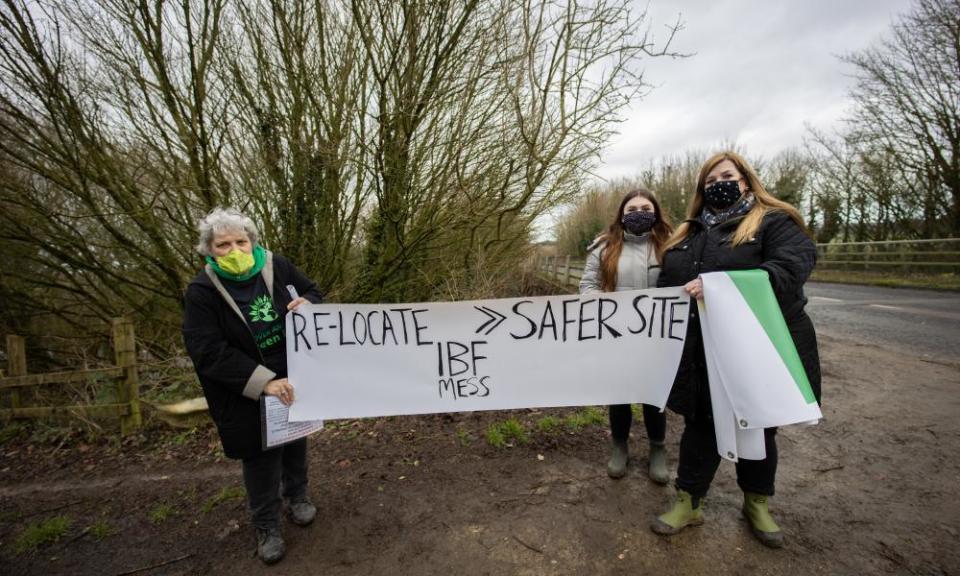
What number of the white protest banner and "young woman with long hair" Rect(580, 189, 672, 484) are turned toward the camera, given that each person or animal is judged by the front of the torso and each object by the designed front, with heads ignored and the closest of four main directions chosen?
2

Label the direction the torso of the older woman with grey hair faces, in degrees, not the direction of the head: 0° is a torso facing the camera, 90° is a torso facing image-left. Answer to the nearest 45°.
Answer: approximately 315°

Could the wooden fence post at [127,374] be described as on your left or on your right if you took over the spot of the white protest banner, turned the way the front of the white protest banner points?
on your right

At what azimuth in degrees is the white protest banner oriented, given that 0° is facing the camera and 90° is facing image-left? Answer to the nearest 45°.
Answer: approximately 0°

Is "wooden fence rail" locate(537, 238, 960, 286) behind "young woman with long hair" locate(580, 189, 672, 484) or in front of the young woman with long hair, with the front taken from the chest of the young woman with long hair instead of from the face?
behind

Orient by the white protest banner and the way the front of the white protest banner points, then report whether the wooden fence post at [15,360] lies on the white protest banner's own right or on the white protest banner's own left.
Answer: on the white protest banner's own right

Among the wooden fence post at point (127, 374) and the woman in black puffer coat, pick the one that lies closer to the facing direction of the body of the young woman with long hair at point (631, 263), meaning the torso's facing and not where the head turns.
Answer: the woman in black puffer coat
